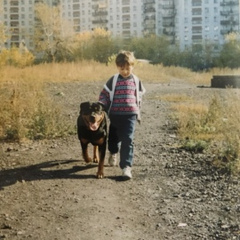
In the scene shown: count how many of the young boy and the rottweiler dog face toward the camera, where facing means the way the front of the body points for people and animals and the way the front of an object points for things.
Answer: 2

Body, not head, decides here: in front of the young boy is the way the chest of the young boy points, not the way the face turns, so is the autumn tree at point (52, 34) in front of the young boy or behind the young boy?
behind

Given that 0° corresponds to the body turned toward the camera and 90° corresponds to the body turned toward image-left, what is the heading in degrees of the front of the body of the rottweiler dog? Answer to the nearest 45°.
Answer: approximately 0°

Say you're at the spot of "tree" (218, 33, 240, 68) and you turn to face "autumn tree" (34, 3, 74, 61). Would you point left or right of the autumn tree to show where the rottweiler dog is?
left

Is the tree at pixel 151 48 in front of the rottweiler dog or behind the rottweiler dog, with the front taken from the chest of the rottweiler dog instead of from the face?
behind

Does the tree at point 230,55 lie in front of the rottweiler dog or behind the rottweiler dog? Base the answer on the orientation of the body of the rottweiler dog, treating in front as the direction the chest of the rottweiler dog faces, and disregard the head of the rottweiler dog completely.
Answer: behind

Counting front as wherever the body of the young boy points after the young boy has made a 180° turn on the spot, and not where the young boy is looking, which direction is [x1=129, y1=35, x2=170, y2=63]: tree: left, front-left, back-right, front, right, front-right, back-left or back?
front

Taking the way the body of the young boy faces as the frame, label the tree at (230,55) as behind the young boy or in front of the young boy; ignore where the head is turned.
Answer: behind
